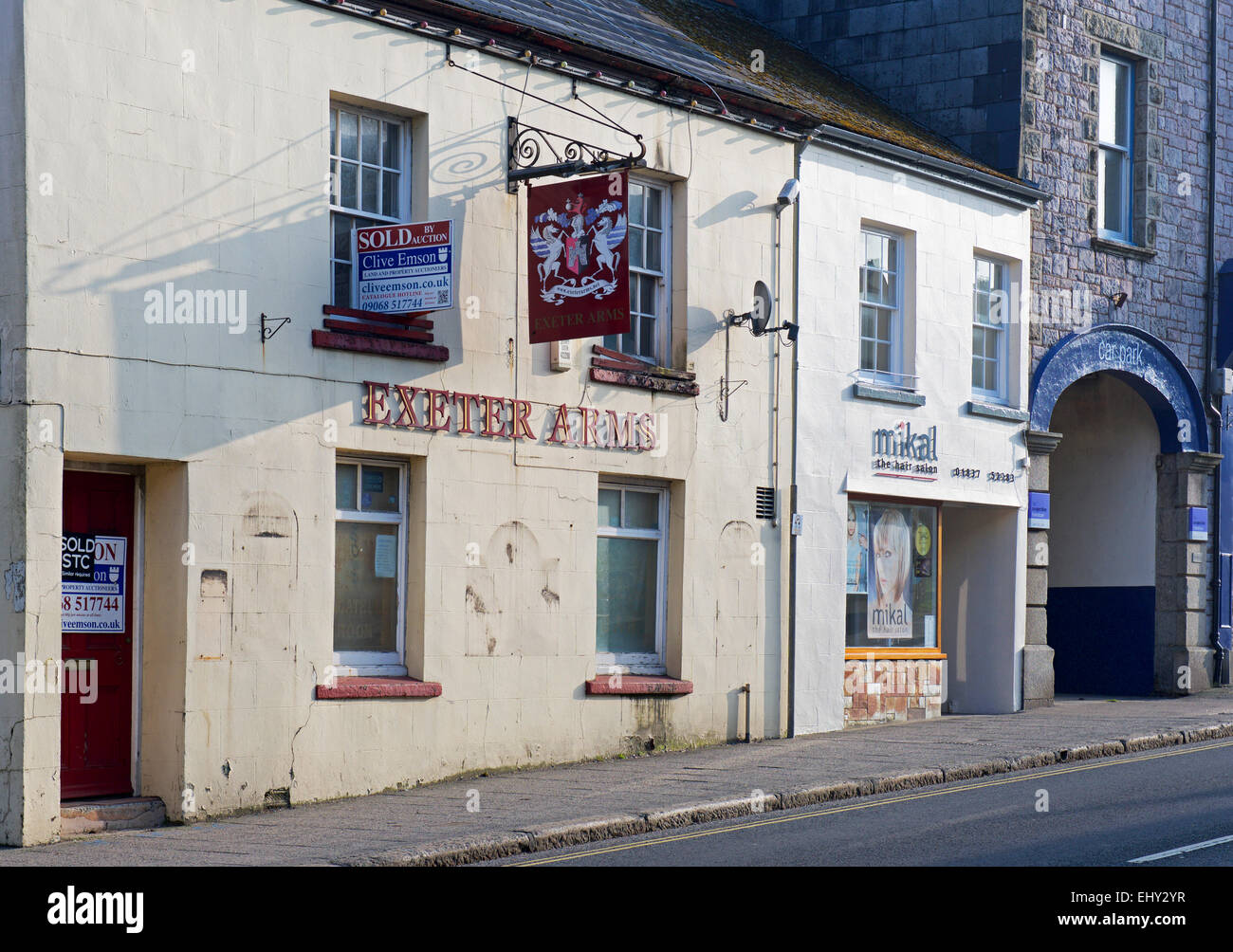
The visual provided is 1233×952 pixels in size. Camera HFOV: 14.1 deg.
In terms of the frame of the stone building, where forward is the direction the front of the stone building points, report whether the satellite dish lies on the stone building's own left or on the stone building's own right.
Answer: on the stone building's own right

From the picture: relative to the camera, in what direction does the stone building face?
facing the viewer and to the right of the viewer

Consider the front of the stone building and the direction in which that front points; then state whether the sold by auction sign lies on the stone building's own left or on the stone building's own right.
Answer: on the stone building's own right

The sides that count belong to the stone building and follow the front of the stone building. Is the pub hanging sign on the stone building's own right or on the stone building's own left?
on the stone building's own right

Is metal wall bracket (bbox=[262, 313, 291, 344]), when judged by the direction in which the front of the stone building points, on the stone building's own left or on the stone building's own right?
on the stone building's own right
